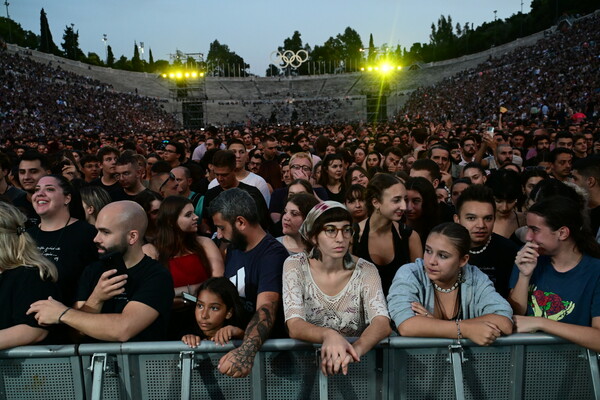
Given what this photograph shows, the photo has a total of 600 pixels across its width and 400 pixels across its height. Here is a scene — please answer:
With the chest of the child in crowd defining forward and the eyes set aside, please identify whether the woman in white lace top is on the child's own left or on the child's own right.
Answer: on the child's own left

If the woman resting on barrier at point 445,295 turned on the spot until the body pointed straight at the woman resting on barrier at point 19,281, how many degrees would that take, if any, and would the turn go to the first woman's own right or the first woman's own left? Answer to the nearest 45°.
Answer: approximately 90° to the first woman's own right

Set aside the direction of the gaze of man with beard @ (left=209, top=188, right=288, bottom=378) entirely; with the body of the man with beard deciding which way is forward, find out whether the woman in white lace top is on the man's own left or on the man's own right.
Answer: on the man's own left

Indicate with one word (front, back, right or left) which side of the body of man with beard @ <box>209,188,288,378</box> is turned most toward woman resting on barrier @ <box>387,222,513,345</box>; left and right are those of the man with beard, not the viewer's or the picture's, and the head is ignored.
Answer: left
